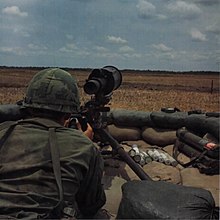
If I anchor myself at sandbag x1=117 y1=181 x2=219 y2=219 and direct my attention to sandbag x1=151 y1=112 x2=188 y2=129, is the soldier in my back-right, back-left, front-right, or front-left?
back-left

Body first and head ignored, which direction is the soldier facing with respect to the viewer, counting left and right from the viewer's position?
facing away from the viewer and to the right of the viewer

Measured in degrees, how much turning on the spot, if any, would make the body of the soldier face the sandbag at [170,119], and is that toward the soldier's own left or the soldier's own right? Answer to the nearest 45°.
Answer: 0° — they already face it

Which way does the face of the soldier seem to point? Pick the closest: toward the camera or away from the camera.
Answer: away from the camera
